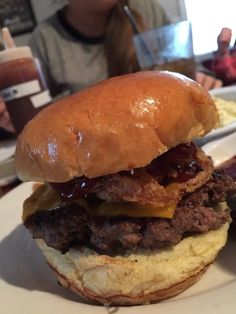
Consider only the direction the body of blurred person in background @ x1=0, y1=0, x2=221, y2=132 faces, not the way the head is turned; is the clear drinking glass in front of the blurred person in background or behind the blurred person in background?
in front

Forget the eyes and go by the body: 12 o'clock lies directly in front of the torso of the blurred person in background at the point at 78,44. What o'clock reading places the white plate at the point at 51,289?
The white plate is roughly at 12 o'clock from the blurred person in background.

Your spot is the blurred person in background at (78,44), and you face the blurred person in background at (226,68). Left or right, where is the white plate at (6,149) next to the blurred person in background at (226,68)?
right

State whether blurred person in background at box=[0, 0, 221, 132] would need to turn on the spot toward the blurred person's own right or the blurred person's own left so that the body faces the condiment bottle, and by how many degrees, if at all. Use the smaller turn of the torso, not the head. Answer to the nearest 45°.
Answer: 0° — they already face it

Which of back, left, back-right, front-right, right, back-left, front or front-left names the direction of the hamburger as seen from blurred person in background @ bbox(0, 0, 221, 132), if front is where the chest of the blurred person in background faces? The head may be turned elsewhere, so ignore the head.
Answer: front

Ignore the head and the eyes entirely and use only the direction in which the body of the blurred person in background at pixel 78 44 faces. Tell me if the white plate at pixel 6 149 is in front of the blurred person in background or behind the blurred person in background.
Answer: in front

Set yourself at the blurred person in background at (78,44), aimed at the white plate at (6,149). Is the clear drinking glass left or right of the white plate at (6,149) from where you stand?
left
